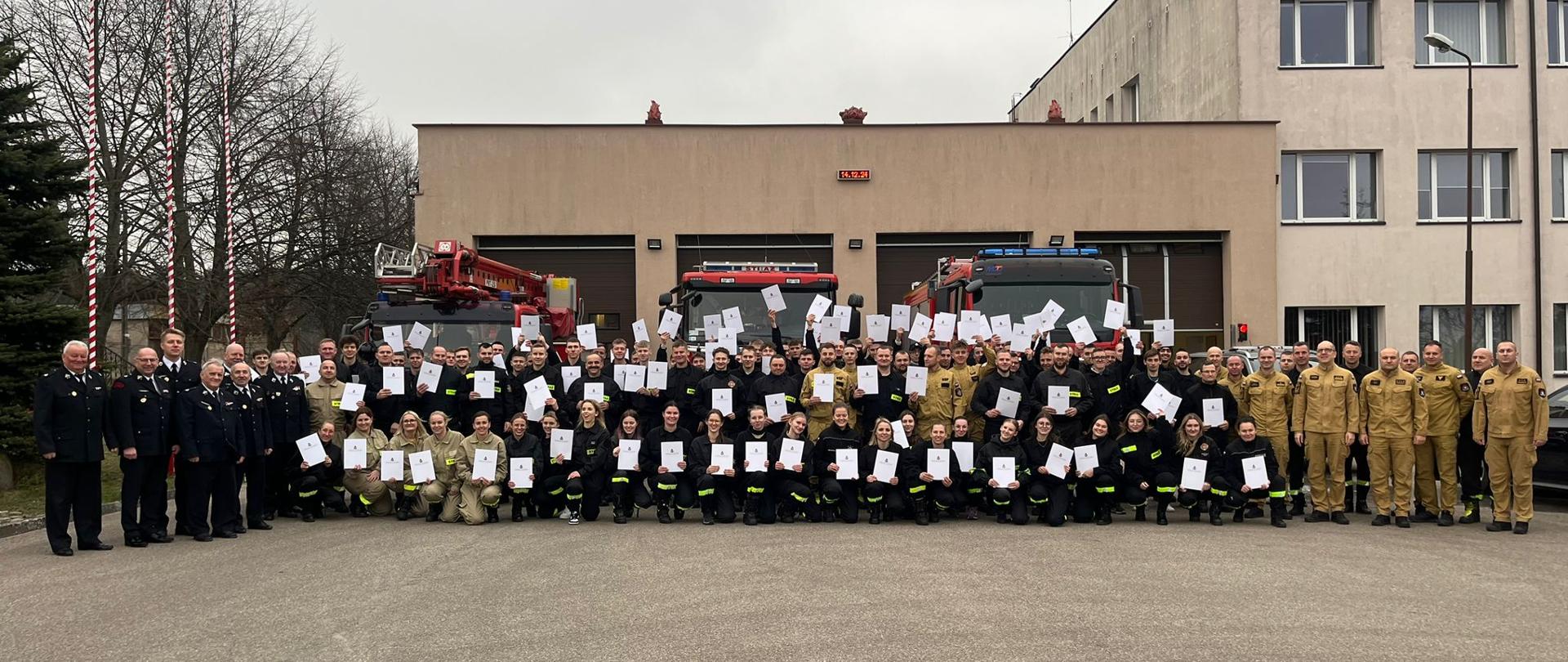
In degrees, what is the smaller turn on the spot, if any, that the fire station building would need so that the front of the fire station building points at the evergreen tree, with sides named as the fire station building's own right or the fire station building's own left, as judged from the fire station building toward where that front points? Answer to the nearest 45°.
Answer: approximately 45° to the fire station building's own right

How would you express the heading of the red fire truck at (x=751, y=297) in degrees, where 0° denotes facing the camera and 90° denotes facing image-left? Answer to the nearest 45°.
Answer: approximately 0°

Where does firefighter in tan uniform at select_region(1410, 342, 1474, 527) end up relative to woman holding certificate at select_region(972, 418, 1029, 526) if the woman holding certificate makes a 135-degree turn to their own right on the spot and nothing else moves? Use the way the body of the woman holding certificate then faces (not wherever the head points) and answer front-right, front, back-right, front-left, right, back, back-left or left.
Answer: back-right

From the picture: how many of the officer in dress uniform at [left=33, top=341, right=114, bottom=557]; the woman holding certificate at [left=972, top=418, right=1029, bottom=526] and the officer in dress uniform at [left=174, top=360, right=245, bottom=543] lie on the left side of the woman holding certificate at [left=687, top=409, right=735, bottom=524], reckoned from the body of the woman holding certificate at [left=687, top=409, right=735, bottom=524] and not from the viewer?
1

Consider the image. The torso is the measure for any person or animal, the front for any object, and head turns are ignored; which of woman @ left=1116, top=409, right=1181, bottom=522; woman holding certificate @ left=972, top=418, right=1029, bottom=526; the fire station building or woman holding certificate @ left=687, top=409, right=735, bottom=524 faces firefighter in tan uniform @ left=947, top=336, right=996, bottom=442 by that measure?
the fire station building

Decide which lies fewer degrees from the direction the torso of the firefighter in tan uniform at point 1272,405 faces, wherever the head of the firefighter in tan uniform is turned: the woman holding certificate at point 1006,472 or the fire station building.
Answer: the woman holding certificate

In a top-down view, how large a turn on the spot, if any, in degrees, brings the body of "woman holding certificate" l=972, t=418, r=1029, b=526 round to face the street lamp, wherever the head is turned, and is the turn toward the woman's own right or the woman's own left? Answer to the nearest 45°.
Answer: approximately 135° to the woman's own left

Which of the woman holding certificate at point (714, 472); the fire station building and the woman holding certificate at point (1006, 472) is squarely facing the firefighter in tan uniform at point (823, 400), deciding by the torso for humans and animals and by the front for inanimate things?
the fire station building

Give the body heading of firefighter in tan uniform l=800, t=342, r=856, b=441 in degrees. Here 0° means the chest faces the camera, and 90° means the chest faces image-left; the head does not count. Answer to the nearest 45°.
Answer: approximately 0°
